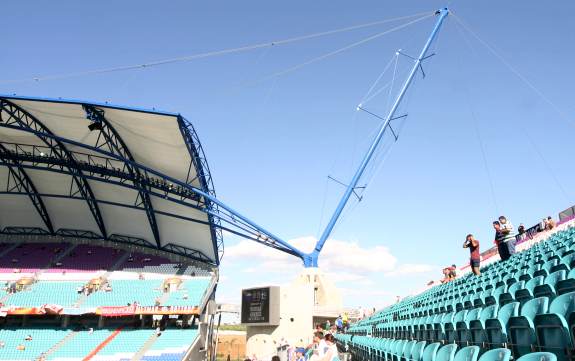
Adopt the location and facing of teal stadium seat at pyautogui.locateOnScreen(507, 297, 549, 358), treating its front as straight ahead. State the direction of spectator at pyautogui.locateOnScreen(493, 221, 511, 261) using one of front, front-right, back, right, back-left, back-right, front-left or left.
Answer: back-right

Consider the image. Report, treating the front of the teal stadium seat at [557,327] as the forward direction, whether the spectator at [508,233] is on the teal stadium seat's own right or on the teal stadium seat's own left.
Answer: on the teal stadium seat's own right

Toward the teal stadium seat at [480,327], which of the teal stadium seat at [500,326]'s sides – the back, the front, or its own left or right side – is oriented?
right

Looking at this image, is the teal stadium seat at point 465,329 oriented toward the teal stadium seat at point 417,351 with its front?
yes

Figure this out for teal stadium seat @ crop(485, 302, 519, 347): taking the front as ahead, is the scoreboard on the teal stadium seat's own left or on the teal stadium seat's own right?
on the teal stadium seat's own right

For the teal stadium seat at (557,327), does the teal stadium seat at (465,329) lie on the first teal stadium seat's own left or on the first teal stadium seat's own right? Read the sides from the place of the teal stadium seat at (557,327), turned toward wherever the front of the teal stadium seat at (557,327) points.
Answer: on the first teal stadium seat's own right

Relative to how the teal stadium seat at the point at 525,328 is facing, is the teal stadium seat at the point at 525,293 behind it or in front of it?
behind

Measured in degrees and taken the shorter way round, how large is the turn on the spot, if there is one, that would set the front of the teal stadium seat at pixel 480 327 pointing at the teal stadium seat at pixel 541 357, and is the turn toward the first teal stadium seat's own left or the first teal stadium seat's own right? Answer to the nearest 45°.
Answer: approximately 45° to the first teal stadium seat's own left
